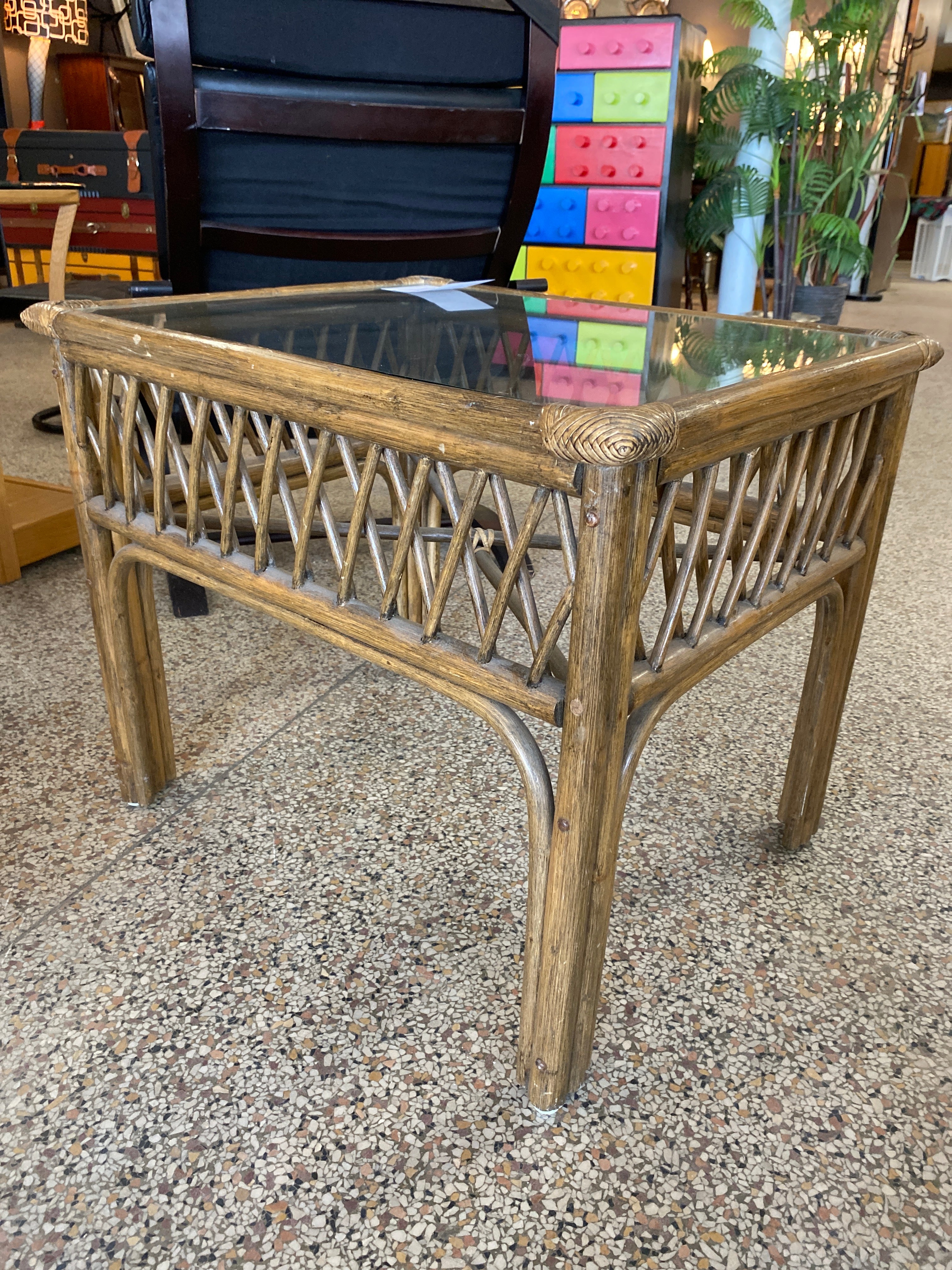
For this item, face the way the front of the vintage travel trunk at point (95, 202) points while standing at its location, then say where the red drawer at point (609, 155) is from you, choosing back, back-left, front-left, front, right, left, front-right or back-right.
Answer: front-left

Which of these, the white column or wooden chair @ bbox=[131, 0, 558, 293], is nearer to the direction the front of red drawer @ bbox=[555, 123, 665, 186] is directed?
the wooden chair

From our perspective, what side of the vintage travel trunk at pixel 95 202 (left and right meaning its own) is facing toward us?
front

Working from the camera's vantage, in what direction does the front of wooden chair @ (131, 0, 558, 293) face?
facing away from the viewer

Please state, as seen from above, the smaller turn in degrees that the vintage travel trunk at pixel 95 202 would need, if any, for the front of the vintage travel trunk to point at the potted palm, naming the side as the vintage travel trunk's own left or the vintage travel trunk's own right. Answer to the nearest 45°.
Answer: approximately 45° to the vintage travel trunk's own left

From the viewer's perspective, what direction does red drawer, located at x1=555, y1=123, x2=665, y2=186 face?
toward the camera

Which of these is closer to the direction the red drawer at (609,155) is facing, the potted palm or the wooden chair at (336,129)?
the wooden chair

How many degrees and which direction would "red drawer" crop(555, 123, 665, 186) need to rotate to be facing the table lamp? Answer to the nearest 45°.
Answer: approximately 135° to its right

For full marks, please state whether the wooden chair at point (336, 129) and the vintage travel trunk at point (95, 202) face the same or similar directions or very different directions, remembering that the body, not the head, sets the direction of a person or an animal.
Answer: very different directions

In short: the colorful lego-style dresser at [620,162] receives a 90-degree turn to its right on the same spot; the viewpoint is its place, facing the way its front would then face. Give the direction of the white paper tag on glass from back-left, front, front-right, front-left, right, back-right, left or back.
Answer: left
